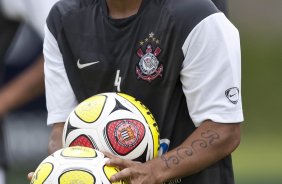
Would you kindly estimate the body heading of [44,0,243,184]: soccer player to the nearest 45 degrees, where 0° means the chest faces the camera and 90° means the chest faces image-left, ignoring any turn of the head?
approximately 45°
